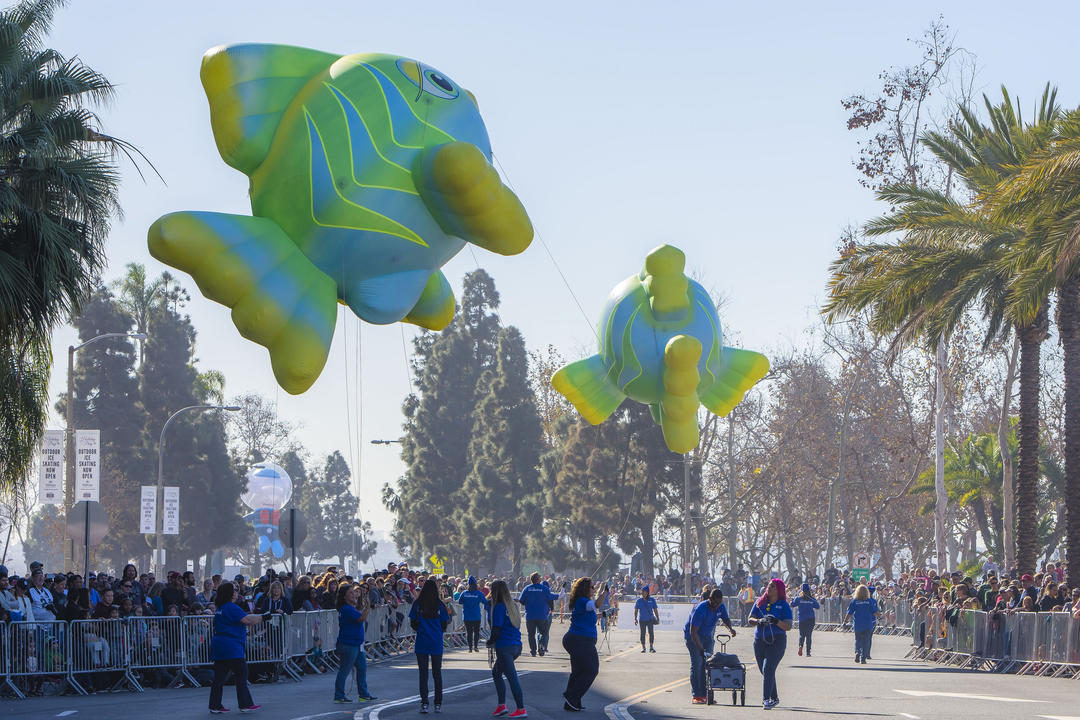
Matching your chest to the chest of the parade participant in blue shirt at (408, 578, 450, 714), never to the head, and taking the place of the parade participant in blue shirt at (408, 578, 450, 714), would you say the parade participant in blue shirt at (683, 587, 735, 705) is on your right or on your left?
on your right

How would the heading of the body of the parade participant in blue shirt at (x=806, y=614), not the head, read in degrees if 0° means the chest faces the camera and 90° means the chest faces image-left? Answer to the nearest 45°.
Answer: approximately 180°

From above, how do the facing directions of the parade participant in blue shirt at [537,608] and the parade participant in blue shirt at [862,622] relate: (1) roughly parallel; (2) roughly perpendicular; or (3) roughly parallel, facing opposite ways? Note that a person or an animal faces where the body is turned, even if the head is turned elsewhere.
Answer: roughly parallel

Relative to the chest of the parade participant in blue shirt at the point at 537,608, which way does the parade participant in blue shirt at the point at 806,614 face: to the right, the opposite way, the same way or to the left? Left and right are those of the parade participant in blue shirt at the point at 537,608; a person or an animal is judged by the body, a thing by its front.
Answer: the same way

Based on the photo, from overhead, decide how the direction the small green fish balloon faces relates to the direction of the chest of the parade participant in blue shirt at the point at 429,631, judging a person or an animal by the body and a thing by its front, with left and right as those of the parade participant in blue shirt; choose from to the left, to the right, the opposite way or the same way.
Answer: the same way

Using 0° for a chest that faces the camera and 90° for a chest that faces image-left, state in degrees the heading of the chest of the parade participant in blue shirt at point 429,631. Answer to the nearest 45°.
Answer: approximately 180°

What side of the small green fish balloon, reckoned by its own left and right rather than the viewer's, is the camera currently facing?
back

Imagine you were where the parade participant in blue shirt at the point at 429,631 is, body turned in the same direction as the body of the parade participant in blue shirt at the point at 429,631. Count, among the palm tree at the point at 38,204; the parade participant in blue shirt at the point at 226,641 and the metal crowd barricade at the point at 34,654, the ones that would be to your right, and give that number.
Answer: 0

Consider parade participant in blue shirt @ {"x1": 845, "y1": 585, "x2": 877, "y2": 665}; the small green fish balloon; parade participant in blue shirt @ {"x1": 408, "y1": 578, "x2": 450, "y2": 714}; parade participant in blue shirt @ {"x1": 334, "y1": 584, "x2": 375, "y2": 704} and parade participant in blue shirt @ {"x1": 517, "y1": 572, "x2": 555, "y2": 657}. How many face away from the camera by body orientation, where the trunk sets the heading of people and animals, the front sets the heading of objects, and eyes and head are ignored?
4
